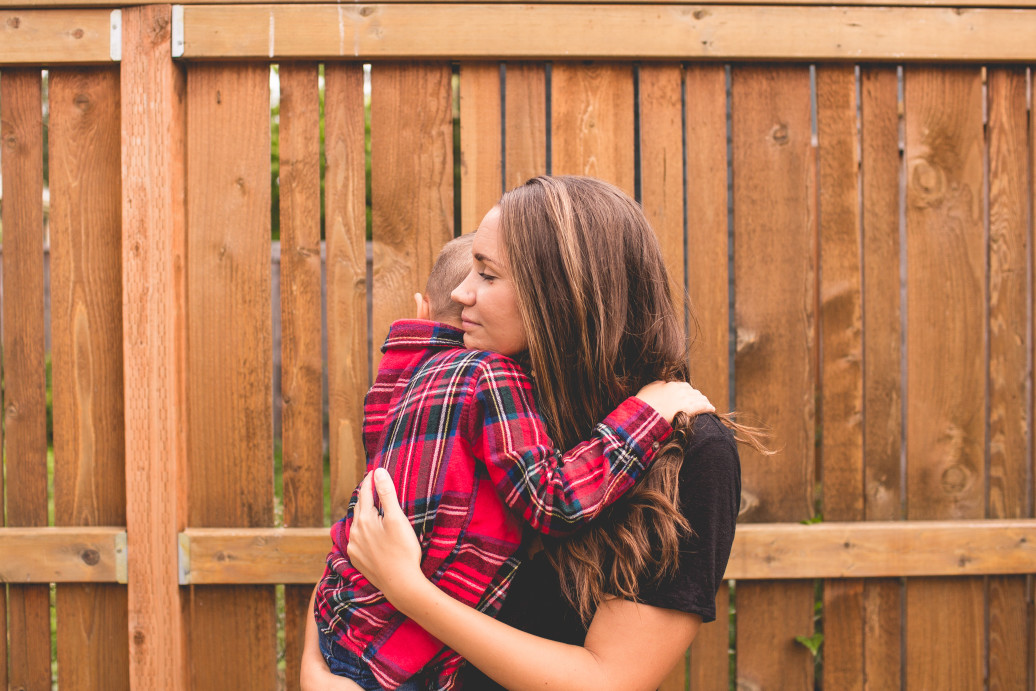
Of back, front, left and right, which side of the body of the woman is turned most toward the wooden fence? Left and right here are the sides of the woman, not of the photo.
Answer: right

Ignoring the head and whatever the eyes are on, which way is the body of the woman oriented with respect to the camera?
to the viewer's left
